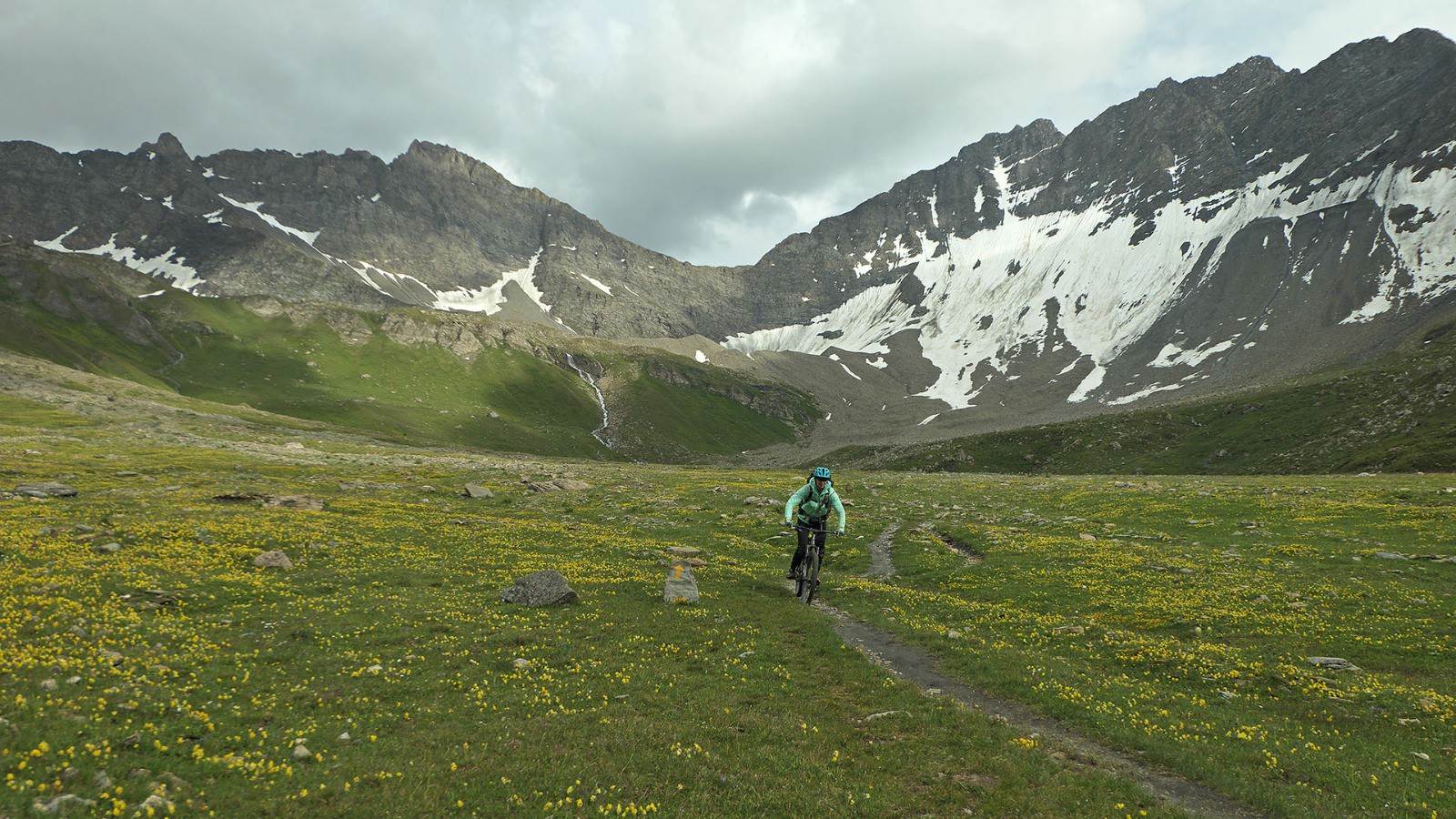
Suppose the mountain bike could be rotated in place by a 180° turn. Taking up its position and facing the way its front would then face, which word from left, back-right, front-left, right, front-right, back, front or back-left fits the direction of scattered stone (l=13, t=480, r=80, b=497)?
left

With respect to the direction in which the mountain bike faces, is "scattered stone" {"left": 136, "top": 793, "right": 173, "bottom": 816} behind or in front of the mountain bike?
in front

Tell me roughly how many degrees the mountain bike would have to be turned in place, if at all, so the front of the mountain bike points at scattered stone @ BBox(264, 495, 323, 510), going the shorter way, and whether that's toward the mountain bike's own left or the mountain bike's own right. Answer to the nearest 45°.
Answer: approximately 90° to the mountain bike's own right

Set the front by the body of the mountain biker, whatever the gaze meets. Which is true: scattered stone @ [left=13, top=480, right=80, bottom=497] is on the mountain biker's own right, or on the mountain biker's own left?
on the mountain biker's own right

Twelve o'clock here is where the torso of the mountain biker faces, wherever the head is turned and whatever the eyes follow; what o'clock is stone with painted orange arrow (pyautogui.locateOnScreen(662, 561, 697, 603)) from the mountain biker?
The stone with painted orange arrow is roughly at 3 o'clock from the mountain biker.

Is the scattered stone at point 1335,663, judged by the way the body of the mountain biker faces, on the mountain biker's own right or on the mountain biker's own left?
on the mountain biker's own left

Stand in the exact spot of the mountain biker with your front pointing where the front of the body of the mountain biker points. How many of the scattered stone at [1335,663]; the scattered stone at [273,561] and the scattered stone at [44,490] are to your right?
2

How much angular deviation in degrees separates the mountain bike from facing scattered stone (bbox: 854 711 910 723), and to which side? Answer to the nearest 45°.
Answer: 0° — it already faces it

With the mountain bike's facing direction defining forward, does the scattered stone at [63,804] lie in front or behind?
in front

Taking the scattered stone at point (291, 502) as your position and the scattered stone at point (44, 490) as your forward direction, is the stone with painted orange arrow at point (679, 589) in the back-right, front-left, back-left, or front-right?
back-left

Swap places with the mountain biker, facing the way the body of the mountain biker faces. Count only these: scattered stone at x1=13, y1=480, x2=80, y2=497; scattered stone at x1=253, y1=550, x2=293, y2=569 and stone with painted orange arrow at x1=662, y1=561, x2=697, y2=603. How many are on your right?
3

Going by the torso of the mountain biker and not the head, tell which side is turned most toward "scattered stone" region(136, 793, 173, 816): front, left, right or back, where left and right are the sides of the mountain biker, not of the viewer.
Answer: front

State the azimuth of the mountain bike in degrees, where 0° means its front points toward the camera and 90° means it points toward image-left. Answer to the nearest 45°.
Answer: approximately 0°

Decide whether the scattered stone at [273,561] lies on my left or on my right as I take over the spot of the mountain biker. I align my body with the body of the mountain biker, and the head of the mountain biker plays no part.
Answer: on my right

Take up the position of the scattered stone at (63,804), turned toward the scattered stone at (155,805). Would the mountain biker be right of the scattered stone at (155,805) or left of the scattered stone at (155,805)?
left
